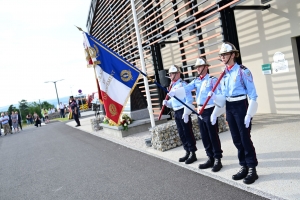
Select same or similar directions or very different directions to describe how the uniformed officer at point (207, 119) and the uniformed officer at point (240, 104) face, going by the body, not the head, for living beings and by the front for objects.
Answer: same or similar directions

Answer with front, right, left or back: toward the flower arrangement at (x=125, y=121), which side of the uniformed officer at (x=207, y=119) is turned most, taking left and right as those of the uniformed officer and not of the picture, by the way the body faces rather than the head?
right

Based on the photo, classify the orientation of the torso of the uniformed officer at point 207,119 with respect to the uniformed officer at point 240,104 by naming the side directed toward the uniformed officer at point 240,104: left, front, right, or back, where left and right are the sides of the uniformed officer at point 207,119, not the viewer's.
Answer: left

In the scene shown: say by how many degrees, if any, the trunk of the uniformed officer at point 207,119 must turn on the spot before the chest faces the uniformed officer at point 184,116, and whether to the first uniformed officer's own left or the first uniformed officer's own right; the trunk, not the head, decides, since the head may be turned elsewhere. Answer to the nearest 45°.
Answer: approximately 90° to the first uniformed officer's own right

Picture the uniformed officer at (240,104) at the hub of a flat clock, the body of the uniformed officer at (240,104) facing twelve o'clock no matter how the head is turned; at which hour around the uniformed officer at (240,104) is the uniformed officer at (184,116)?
the uniformed officer at (184,116) is roughly at 3 o'clock from the uniformed officer at (240,104).

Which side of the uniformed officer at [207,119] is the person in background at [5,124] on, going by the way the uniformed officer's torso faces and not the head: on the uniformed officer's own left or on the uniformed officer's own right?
on the uniformed officer's own right

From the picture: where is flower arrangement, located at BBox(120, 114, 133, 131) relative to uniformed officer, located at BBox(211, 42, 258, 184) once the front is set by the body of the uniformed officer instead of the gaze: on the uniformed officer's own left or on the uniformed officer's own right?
on the uniformed officer's own right

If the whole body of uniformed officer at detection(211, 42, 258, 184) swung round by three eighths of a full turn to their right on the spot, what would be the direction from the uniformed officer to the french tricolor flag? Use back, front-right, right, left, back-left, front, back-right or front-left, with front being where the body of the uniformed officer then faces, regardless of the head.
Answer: front-left

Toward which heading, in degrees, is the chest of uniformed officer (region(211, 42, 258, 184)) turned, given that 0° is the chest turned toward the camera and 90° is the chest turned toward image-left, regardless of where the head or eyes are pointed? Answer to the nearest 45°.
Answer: approximately 45°

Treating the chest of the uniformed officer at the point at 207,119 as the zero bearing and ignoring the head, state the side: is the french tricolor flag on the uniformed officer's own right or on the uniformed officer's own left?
on the uniformed officer's own right

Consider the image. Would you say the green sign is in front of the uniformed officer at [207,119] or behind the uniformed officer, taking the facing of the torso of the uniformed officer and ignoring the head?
behind

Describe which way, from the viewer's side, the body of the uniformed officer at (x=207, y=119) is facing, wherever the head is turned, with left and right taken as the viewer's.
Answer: facing the viewer and to the left of the viewer
